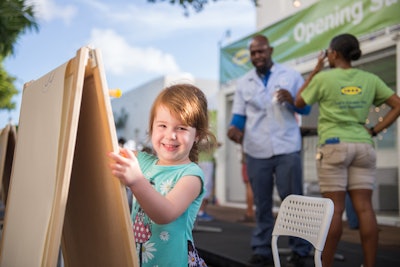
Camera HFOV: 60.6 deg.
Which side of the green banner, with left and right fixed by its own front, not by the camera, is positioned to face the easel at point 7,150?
front

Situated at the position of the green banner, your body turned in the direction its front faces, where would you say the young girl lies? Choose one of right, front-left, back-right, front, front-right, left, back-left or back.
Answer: front-left

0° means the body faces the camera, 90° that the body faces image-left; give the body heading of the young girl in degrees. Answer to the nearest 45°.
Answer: approximately 45°

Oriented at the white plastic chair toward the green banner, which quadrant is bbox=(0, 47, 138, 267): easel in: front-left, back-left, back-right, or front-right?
back-left

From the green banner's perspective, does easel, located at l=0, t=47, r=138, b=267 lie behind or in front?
in front

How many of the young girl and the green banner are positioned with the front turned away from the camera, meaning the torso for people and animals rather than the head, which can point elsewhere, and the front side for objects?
0

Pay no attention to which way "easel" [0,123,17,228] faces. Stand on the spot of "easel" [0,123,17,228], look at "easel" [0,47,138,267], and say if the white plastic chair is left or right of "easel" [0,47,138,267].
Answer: left

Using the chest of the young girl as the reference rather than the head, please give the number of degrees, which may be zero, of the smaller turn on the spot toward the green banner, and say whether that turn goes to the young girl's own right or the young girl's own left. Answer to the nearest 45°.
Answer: approximately 180°

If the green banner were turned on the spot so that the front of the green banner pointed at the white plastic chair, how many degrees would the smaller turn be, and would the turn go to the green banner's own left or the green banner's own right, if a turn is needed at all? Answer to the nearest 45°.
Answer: approximately 45° to the green banner's own left

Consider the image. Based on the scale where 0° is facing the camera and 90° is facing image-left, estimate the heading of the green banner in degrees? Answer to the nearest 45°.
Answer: approximately 45°
